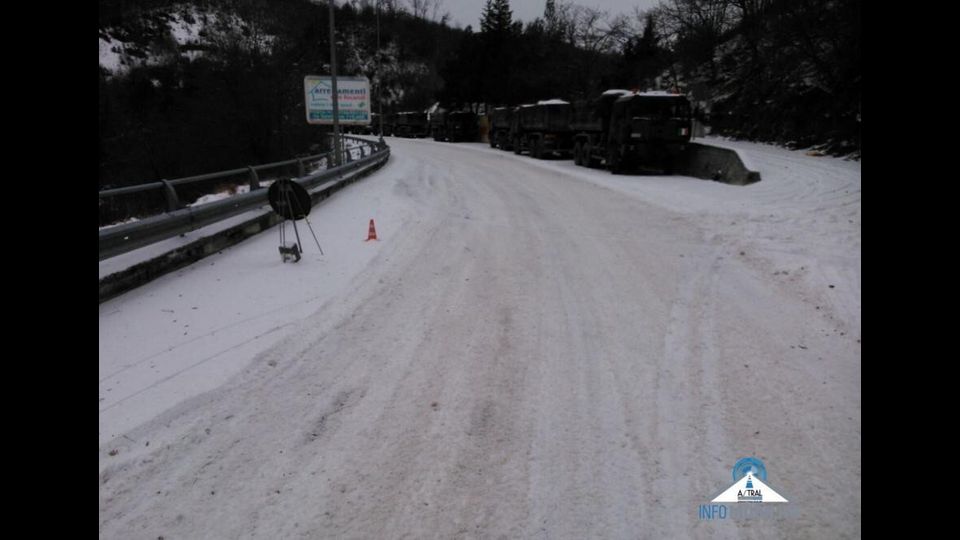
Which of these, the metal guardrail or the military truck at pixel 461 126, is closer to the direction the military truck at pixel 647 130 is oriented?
the metal guardrail

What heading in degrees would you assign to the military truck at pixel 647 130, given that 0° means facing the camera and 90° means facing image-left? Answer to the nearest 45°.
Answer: approximately 315°

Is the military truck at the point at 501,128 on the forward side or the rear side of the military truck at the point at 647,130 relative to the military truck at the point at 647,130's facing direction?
on the rear side

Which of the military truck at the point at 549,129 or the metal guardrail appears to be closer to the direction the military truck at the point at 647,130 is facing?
the metal guardrail

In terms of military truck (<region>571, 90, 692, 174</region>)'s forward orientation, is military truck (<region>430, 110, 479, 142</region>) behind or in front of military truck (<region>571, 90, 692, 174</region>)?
behind

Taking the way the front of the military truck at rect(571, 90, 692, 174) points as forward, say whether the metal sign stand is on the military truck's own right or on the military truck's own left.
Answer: on the military truck's own right

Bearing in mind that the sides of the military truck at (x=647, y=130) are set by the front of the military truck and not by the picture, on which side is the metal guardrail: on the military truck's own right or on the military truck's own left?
on the military truck's own right
